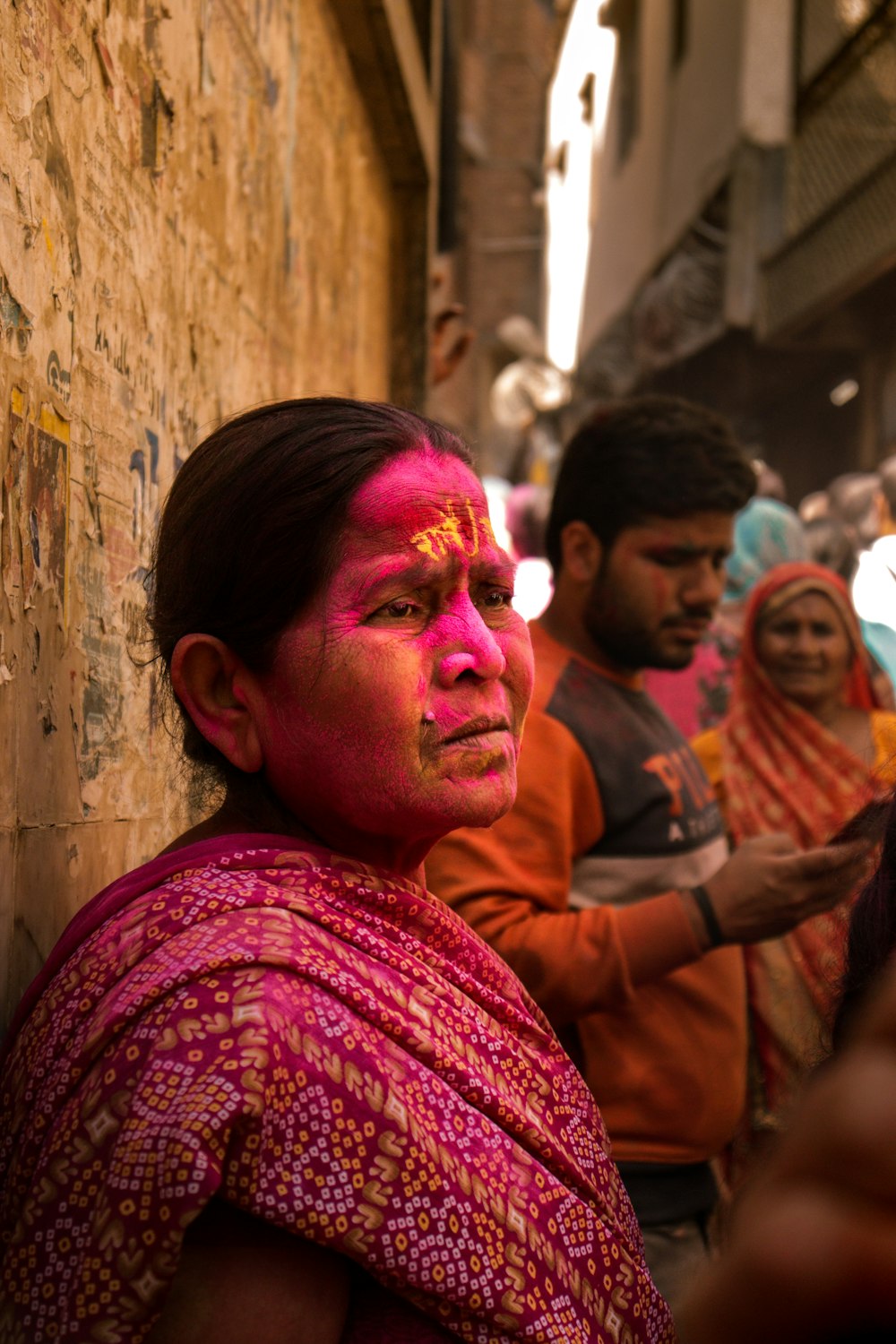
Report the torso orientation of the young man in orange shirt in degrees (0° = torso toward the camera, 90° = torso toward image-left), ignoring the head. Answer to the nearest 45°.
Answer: approximately 315°

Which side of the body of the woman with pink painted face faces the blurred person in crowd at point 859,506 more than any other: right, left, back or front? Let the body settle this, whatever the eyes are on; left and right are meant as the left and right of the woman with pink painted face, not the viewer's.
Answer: left

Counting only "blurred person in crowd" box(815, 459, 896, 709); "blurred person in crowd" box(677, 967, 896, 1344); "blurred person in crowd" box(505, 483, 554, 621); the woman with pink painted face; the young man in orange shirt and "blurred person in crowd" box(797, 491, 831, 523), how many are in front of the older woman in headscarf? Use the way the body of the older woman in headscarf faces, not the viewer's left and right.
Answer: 3

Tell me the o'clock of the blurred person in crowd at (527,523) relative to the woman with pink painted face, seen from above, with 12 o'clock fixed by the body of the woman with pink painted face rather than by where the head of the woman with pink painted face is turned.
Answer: The blurred person in crowd is roughly at 8 o'clock from the woman with pink painted face.

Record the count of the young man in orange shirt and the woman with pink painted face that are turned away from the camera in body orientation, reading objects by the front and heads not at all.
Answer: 0

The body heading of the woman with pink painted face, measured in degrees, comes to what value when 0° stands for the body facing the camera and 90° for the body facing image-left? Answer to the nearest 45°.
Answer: approximately 315°

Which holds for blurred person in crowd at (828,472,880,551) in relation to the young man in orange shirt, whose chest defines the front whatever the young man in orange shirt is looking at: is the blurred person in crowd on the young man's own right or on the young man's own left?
on the young man's own left

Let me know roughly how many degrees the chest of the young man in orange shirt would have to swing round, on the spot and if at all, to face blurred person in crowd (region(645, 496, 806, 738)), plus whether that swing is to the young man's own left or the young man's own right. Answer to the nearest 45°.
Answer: approximately 135° to the young man's own left

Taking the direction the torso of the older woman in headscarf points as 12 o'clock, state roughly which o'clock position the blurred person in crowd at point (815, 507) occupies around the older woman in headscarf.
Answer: The blurred person in crowd is roughly at 6 o'clock from the older woman in headscarf.

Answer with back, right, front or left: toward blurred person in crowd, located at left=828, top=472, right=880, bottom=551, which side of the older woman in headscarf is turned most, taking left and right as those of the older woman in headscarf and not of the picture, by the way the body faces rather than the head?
back
